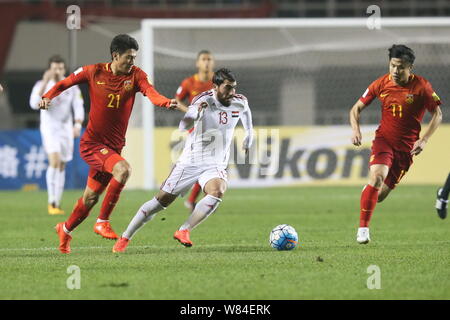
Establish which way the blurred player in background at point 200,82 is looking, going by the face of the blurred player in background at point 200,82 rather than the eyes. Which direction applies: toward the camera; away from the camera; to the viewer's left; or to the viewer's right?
toward the camera

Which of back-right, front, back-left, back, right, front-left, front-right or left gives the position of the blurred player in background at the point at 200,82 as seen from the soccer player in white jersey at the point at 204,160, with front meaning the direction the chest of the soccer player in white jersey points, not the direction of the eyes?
back-left

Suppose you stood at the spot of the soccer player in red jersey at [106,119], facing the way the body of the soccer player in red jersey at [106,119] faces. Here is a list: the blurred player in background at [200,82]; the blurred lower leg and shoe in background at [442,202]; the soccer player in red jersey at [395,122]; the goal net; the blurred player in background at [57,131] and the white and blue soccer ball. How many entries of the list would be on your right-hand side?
0

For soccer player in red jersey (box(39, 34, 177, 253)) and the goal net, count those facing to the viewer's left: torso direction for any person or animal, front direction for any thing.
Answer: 0

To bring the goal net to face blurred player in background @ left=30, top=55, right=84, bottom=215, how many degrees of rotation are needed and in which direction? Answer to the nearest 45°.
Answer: approximately 45° to its right

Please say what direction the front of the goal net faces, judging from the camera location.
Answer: facing the viewer

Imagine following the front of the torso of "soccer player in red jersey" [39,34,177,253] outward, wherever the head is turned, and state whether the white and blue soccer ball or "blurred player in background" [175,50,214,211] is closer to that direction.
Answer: the white and blue soccer ball

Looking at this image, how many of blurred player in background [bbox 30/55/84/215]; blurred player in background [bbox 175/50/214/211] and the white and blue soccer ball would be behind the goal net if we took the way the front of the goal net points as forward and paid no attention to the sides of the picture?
0

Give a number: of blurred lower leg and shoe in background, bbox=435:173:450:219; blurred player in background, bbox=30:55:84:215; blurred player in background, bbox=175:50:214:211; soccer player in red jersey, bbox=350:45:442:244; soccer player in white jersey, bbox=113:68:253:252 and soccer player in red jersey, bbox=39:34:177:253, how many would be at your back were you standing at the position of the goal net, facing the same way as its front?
0

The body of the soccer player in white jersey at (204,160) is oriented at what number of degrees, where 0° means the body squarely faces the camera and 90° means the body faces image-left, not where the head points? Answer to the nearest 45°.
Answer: approximately 315°

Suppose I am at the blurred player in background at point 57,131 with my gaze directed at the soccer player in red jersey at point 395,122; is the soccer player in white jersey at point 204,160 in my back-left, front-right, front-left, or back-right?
front-right

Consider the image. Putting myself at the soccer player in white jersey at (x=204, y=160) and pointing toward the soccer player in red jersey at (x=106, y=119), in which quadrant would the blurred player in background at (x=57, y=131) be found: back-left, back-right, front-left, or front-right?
front-right

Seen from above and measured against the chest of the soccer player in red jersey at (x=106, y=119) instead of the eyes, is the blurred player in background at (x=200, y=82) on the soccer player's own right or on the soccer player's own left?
on the soccer player's own left

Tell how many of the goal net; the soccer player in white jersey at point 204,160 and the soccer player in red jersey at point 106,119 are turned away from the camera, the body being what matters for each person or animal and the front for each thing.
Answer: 0

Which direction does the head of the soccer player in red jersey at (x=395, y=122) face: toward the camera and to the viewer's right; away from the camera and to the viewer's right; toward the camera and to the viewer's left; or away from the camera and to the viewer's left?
toward the camera and to the viewer's left

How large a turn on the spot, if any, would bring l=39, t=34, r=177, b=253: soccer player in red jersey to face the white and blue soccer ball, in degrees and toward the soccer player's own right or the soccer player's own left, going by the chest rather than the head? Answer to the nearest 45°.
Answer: approximately 45° to the soccer player's own left

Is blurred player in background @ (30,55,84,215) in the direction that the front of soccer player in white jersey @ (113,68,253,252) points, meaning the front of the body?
no

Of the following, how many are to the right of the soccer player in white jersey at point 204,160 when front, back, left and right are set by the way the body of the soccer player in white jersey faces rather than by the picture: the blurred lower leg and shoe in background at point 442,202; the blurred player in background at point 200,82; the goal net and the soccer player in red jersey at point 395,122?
0
